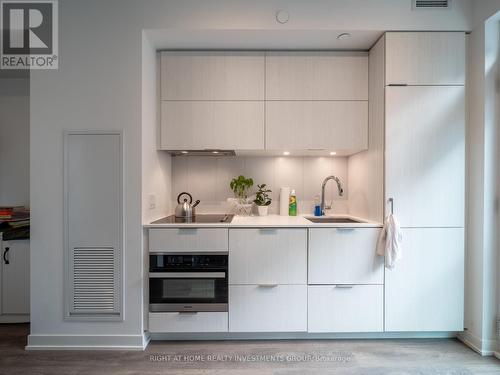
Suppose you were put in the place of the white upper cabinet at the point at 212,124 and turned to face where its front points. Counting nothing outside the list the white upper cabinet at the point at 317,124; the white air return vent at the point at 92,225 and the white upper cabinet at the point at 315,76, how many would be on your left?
2

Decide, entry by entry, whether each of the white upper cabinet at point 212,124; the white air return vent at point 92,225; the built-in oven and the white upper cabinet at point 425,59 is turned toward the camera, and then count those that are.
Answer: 4

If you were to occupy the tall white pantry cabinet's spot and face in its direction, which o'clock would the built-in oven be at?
The built-in oven is roughly at 2 o'clock from the tall white pantry cabinet.

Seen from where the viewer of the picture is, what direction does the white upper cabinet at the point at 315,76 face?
facing the viewer

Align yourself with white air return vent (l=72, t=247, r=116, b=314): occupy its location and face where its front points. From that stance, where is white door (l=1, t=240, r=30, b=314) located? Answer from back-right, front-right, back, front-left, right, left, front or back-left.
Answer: back-right

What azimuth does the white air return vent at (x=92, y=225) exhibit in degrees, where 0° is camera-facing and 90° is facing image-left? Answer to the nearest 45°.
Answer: approximately 0°

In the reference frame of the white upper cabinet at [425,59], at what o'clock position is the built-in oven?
The built-in oven is roughly at 2 o'clock from the white upper cabinet.

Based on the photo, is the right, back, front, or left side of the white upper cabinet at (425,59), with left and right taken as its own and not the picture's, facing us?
front
